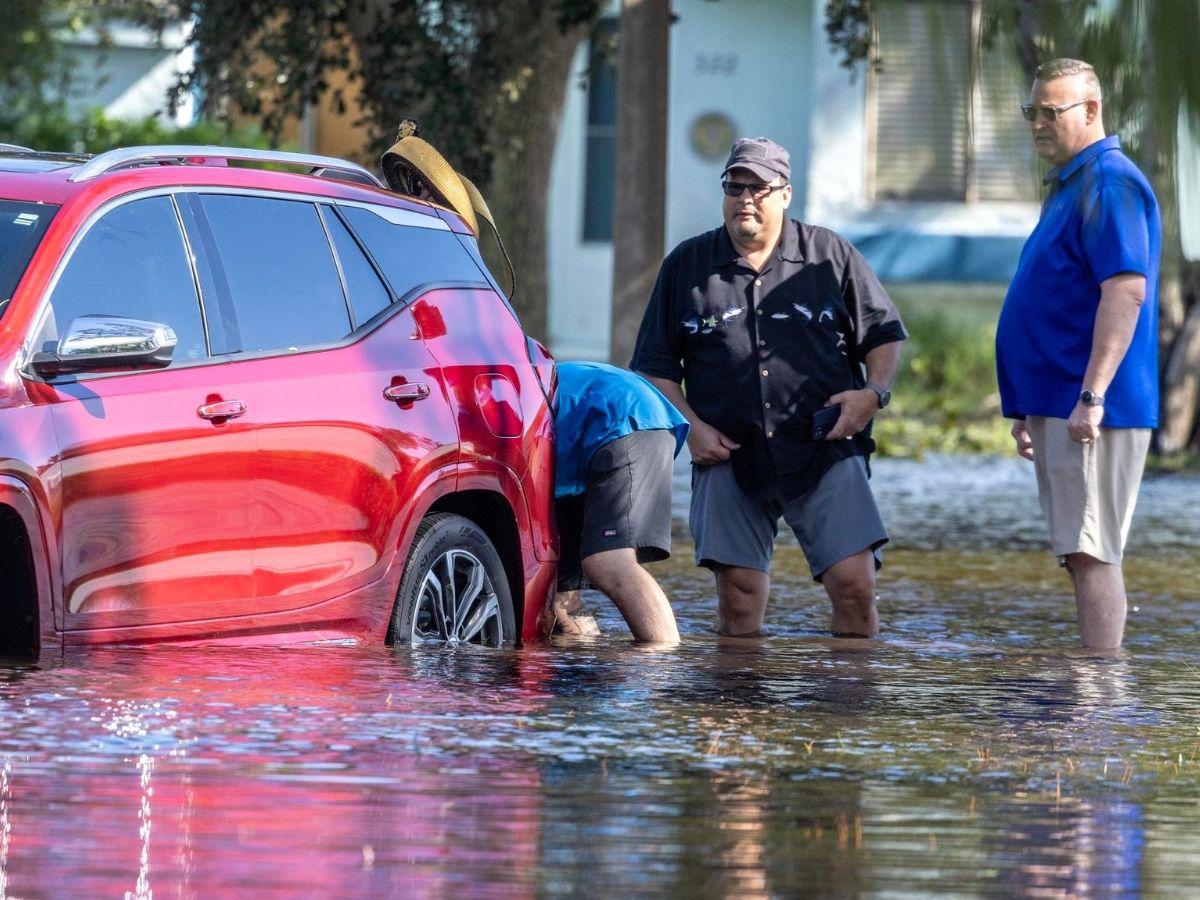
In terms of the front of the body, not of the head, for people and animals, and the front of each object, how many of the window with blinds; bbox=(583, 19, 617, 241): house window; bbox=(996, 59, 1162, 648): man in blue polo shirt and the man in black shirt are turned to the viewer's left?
1

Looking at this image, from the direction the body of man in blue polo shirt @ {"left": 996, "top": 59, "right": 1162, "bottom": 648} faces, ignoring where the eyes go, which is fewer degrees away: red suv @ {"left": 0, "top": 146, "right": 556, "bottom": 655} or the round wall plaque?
the red suv

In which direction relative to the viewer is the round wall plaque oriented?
toward the camera

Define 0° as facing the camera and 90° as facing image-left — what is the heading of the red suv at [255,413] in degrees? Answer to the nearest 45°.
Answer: approximately 45°

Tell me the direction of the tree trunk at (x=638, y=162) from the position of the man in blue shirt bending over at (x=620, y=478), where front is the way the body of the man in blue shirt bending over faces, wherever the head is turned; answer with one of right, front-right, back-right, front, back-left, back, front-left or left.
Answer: right

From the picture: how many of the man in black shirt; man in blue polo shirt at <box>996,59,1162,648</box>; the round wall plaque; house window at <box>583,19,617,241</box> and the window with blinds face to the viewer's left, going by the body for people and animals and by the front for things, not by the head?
1

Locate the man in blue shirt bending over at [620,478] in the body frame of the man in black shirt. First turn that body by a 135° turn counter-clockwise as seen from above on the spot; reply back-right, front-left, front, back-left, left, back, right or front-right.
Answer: back

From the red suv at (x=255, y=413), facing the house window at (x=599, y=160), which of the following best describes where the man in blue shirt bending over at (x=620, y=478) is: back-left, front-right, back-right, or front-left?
front-right

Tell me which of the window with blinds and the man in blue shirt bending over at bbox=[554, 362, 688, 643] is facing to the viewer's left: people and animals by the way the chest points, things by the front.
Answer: the man in blue shirt bending over

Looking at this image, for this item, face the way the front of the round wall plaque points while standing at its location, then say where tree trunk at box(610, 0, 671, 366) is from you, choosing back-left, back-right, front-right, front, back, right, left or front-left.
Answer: front

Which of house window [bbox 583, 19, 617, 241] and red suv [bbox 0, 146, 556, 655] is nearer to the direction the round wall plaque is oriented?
the red suv

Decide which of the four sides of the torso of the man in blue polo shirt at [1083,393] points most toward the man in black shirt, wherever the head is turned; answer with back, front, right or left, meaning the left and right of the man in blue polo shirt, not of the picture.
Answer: front

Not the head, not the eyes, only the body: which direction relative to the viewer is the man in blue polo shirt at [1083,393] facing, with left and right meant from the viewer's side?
facing to the left of the viewer

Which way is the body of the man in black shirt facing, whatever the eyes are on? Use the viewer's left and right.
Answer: facing the viewer

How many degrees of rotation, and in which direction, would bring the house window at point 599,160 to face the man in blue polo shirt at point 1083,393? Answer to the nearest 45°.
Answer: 0° — it already faces them

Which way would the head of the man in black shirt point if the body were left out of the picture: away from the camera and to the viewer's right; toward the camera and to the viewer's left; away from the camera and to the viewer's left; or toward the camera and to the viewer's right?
toward the camera and to the viewer's left
